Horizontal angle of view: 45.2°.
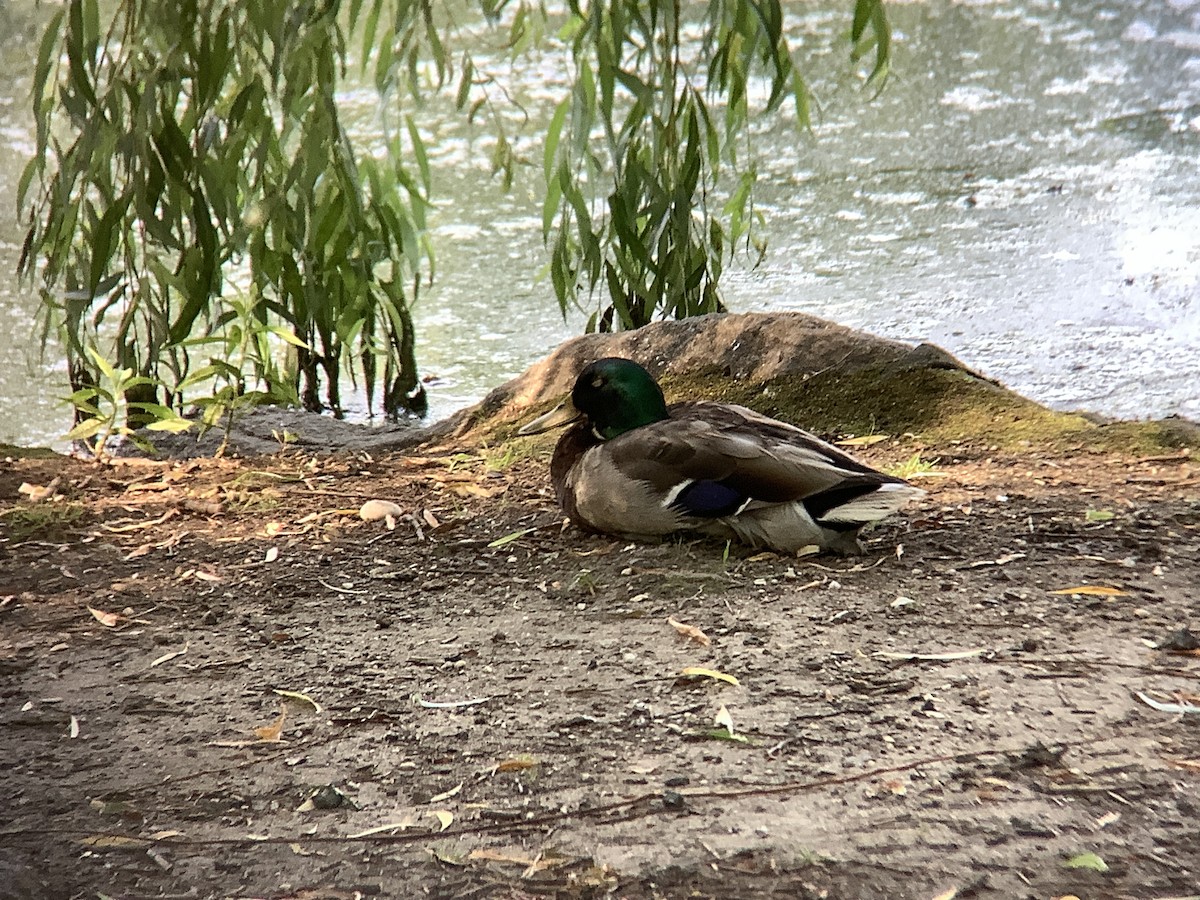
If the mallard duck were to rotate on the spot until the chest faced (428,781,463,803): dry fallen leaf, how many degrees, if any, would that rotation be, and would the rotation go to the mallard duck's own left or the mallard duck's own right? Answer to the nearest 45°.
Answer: approximately 90° to the mallard duck's own left

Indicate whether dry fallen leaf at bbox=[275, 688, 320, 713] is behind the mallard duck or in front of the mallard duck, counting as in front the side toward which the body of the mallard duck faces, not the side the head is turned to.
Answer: in front

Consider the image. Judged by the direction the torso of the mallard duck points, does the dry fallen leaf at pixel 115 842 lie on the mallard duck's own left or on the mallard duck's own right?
on the mallard duck's own left

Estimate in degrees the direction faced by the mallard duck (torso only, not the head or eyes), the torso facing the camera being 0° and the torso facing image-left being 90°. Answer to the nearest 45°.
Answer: approximately 90°

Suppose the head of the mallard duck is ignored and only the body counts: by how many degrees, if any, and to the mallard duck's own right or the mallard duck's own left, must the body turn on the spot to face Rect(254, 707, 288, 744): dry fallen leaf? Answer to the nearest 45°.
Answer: approximately 45° to the mallard duck's own left

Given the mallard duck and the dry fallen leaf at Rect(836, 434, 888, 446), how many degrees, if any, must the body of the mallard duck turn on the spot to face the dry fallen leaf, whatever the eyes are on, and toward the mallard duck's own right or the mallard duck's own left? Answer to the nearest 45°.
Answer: approximately 135° to the mallard duck's own right

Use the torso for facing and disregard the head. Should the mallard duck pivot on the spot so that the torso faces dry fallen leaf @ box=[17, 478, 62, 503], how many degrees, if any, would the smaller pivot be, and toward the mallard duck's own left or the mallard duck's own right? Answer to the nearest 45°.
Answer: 0° — it already faces it
